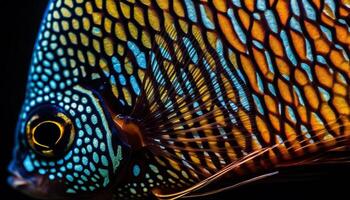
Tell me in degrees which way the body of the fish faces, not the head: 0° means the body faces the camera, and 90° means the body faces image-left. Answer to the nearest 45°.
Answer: approximately 90°
